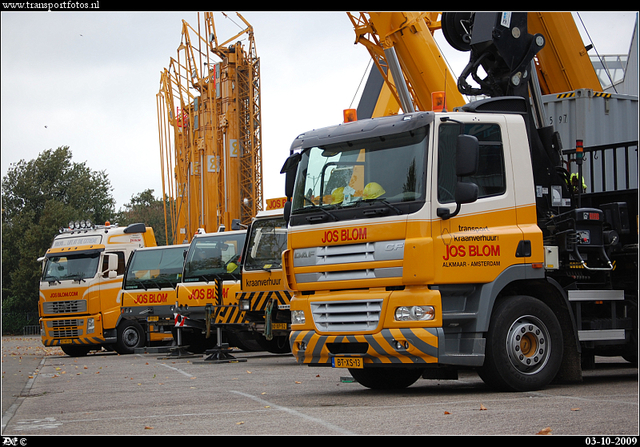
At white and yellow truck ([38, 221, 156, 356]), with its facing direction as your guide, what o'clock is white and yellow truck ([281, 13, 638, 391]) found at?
white and yellow truck ([281, 13, 638, 391]) is roughly at 10 o'clock from white and yellow truck ([38, 221, 156, 356]).

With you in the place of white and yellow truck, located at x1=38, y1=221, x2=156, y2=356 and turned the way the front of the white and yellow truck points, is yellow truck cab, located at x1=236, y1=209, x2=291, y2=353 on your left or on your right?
on your left

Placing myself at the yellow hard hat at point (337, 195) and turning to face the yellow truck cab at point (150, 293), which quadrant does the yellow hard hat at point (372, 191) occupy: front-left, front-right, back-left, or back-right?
back-right

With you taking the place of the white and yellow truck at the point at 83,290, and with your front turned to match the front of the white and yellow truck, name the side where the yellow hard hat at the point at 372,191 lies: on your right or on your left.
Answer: on your left

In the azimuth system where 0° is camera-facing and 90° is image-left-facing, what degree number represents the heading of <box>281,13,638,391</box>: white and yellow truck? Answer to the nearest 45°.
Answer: approximately 45°

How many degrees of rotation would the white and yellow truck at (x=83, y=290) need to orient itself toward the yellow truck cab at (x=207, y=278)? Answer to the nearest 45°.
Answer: approximately 90° to its left

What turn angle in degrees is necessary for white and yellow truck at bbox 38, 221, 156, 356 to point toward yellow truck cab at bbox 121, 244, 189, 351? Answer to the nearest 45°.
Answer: approximately 90° to its left

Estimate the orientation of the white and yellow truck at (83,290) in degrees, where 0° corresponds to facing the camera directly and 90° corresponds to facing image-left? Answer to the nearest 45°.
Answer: approximately 45°
